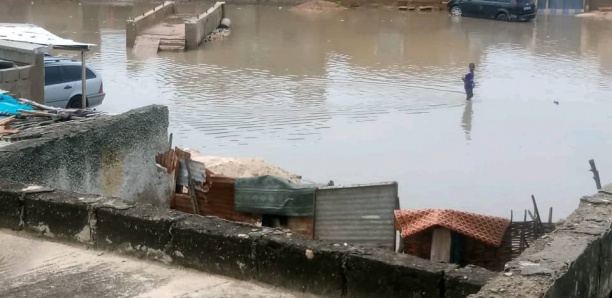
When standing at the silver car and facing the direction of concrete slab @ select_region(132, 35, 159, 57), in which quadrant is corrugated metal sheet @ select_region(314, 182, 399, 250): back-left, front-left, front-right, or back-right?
back-right

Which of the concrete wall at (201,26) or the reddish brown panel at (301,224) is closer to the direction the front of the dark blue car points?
the concrete wall

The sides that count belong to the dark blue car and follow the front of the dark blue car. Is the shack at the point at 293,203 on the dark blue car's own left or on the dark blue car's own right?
on the dark blue car's own left

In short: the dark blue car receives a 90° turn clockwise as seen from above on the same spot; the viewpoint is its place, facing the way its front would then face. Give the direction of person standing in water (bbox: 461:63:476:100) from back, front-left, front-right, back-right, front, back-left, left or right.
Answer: back-right

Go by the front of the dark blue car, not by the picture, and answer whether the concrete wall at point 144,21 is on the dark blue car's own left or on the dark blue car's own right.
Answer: on the dark blue car's own left

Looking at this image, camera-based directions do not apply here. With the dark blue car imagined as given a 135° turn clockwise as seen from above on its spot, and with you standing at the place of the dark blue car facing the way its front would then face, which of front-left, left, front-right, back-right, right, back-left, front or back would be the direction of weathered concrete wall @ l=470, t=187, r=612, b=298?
right

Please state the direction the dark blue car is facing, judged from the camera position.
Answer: facing away from the viewer and to the left of the viewer

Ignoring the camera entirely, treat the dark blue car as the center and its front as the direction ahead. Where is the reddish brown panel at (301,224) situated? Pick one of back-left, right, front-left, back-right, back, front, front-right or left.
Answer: back-left

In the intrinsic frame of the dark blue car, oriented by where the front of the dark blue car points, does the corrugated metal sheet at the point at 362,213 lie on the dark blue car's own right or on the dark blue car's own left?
on the dark blue car's own left

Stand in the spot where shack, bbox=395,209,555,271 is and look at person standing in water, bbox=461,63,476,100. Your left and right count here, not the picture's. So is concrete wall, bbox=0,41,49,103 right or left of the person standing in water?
left
